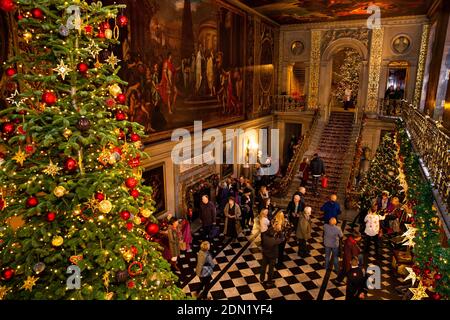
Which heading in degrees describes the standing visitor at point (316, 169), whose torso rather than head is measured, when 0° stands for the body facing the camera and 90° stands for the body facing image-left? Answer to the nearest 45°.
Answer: approximately 180°

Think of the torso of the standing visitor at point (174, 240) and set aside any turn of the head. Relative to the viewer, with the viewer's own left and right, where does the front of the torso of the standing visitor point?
facing the viewer and to the right of the viewer

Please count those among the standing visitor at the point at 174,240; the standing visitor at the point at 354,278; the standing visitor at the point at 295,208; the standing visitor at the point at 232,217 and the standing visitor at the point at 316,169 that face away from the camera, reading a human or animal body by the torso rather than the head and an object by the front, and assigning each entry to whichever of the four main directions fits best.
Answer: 2

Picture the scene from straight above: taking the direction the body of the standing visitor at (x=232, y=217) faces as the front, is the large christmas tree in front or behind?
in front

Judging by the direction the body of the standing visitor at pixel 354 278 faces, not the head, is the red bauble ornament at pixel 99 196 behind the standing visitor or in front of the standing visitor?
behind

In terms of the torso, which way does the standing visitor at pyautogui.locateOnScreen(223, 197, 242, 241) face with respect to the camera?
toward the camera

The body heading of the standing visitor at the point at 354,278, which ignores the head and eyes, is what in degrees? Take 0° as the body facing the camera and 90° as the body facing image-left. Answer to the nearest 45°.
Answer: approximately 180°

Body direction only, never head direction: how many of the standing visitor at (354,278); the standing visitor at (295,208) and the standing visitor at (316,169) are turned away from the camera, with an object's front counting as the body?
2

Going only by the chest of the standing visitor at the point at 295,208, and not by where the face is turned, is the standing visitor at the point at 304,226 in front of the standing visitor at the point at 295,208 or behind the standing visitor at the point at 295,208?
in front

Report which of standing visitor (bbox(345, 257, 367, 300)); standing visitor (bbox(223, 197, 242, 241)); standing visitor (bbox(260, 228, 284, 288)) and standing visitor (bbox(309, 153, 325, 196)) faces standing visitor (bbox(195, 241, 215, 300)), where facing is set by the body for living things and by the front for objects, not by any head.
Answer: standing visitor (bbox(223, 197, 242, 241))

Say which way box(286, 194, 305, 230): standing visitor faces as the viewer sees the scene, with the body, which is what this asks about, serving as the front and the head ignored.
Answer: toward the camera

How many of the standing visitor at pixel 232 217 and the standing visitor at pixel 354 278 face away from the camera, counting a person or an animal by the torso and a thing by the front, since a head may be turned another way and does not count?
1

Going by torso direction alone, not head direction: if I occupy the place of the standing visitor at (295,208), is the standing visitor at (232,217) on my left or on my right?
on my right
